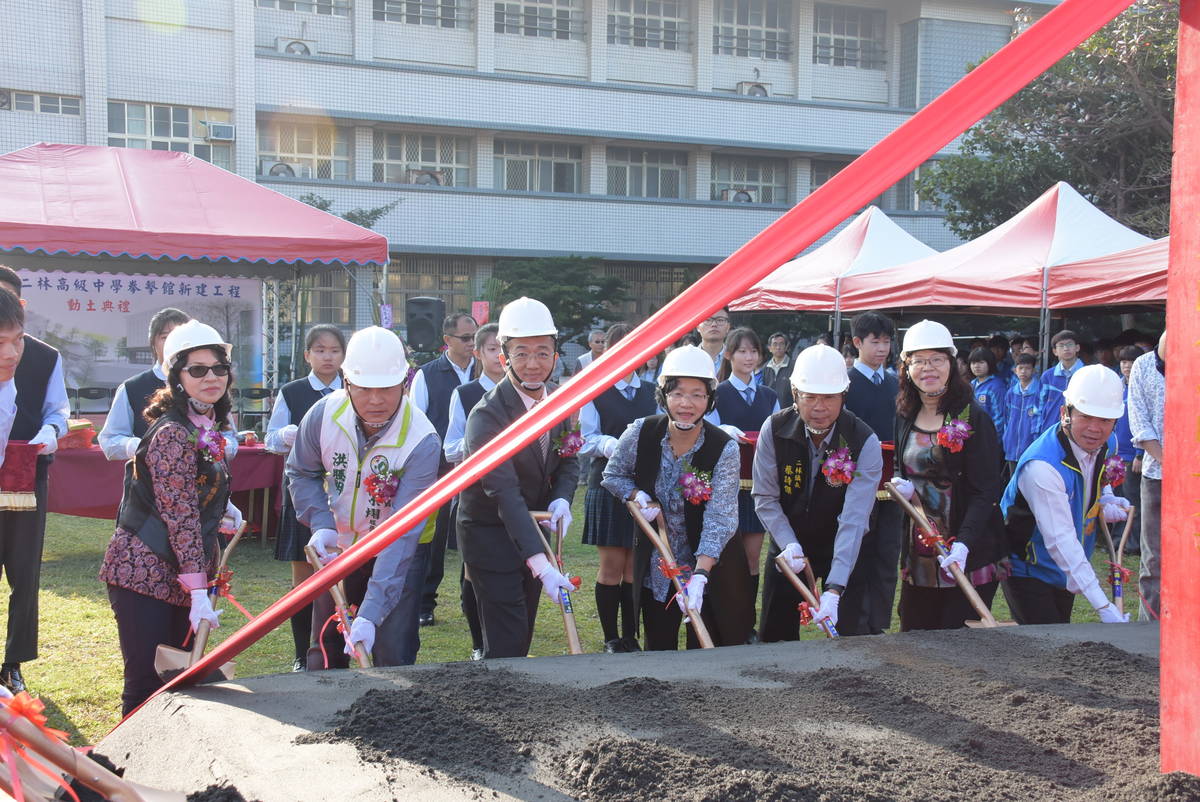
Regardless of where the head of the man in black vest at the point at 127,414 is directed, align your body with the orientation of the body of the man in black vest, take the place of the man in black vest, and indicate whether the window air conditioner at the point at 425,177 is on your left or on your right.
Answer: on your left

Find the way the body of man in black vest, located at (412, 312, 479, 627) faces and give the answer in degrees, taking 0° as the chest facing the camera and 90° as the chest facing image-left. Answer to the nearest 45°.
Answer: approximately 315°

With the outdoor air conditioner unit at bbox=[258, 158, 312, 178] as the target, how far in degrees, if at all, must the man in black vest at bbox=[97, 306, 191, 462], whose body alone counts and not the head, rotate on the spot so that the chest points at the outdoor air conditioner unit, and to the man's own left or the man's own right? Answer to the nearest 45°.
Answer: approximately 135° to the man's own left

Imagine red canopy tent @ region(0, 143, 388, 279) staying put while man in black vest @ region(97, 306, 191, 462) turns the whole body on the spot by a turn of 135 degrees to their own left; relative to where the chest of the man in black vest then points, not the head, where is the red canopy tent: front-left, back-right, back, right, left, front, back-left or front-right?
front

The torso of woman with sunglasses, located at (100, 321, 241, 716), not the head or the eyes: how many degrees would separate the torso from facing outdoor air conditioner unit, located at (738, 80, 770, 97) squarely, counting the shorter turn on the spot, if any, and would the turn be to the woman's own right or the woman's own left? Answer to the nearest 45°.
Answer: approximately 90° to the woman's own left

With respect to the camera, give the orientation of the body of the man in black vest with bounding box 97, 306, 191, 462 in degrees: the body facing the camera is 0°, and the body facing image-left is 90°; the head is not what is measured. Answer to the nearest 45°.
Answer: approximately 315°
